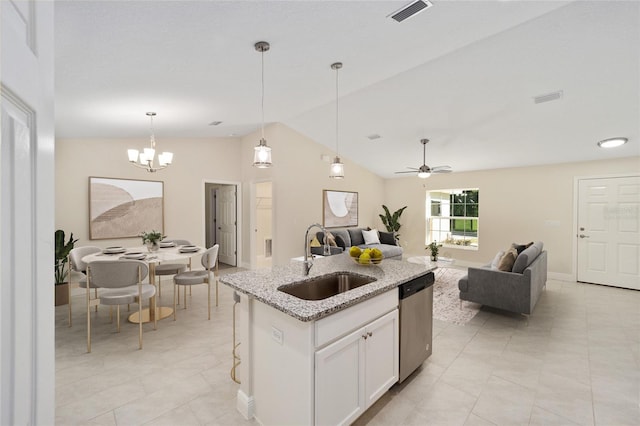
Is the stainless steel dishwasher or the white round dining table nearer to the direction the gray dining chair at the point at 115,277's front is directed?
the white round dining table

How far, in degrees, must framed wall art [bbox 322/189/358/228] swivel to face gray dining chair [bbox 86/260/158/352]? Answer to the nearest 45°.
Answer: approximately 90° to its right

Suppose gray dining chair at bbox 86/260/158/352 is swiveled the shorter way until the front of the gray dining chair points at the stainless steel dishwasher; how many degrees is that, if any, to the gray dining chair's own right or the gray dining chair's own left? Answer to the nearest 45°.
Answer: approximately 90° to the gray dining chair's own right

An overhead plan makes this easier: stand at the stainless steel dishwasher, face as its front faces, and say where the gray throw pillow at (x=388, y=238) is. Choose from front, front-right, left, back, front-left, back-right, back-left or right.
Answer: back-left

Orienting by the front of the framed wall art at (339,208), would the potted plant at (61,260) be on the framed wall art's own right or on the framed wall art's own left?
on the framed wall art's own right

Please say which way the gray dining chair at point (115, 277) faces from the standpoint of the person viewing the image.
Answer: facing away from the viewer and to the right of the viewer

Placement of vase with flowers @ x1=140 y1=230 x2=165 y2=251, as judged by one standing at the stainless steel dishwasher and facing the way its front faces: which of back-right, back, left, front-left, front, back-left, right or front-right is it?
back-right

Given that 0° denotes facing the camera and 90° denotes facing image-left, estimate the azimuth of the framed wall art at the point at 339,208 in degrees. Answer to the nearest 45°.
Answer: approximately 315°

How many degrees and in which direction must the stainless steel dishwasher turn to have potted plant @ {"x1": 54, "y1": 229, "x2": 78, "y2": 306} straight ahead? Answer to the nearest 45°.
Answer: approximately 135° to its right

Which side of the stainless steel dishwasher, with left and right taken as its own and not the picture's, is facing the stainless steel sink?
right

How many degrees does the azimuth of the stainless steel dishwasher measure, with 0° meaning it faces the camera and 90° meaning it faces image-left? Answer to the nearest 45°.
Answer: approximately 315°
